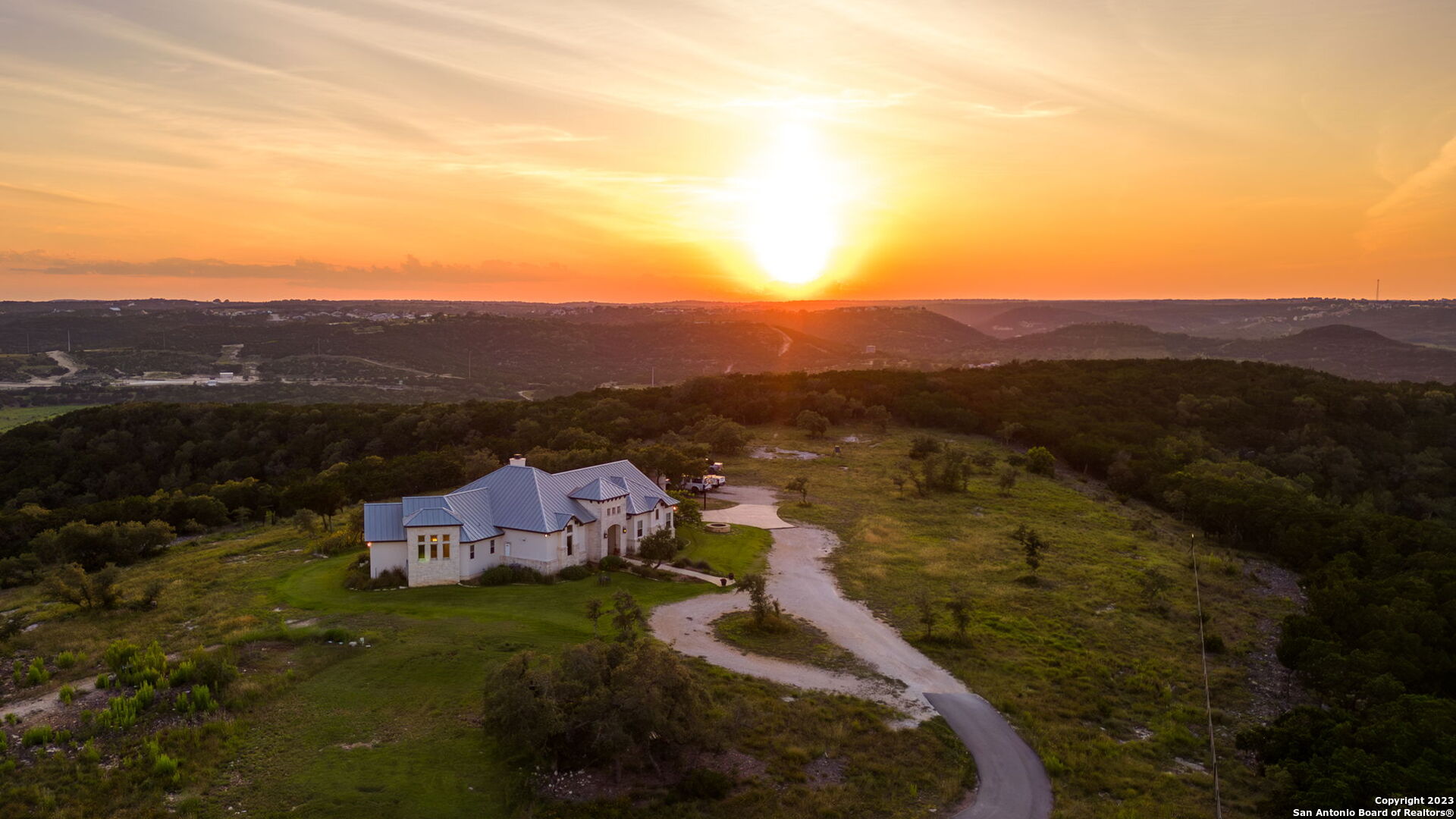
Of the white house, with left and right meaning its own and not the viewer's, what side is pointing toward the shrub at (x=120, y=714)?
right

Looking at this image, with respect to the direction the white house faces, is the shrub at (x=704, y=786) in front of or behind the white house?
in front

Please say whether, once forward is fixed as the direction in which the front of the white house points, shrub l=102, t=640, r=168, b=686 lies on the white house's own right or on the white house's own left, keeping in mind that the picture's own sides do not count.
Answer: on the white house's own right

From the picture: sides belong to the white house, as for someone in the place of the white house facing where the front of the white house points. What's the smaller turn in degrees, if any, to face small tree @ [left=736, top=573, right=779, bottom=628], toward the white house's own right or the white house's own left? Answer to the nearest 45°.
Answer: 0° — it already faces it

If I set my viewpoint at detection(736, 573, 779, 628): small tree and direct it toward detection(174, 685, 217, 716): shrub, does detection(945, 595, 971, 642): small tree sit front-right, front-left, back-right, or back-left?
back-left

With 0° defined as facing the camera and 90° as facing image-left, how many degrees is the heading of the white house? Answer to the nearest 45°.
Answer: approximately 315°

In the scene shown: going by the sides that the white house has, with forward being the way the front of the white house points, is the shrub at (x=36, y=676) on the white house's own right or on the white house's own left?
on the white house's own right

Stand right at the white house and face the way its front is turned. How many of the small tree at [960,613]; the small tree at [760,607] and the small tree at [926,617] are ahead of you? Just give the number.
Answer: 3

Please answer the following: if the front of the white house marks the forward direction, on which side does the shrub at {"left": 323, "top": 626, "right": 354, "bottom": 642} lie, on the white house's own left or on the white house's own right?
on the white house's own right

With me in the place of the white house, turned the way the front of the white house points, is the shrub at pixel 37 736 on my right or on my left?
on my right

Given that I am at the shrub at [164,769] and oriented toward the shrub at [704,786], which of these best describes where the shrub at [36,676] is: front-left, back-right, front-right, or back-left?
back-left
